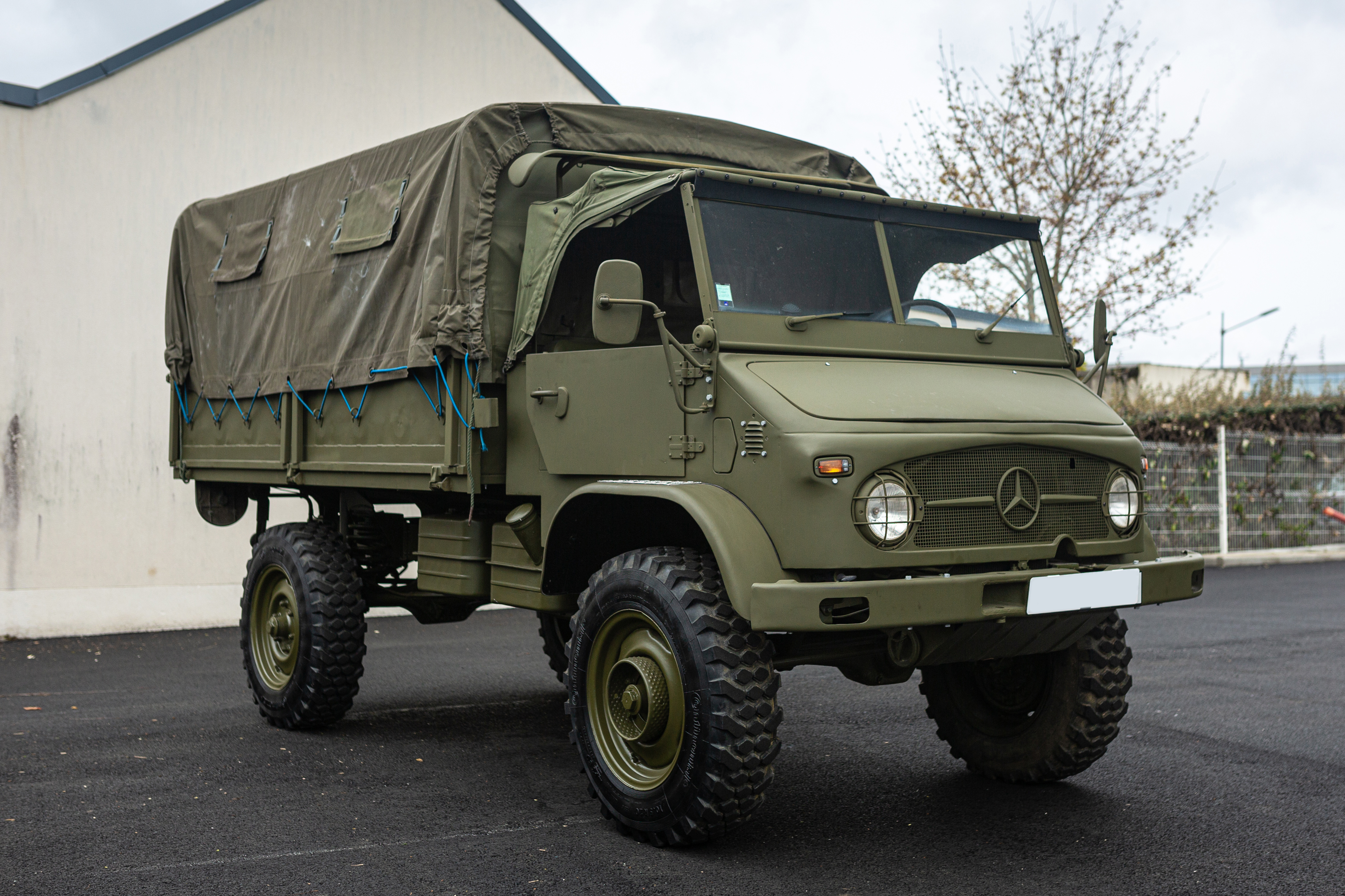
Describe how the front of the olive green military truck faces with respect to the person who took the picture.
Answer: facing the viewer and to the right of the viewer

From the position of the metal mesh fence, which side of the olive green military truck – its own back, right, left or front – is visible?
left

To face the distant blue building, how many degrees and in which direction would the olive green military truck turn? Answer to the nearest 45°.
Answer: approximately 90° to its left
